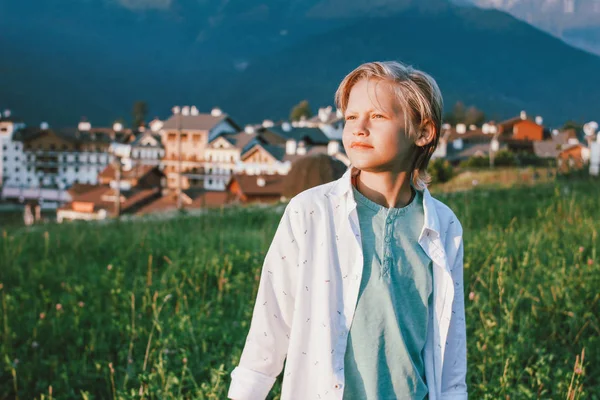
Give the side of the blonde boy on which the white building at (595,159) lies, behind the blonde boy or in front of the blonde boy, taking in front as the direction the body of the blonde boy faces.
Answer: behind

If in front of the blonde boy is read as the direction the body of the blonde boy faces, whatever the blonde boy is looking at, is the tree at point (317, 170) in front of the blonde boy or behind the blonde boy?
behind

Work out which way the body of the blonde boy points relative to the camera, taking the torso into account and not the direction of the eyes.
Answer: toward the camera

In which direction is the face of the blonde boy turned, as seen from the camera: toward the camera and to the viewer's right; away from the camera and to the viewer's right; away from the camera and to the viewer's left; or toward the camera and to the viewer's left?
toward the camera and to the viewer's left

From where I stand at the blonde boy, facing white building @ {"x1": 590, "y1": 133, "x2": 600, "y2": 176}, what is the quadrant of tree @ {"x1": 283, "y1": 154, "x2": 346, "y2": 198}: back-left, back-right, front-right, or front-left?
front-left
